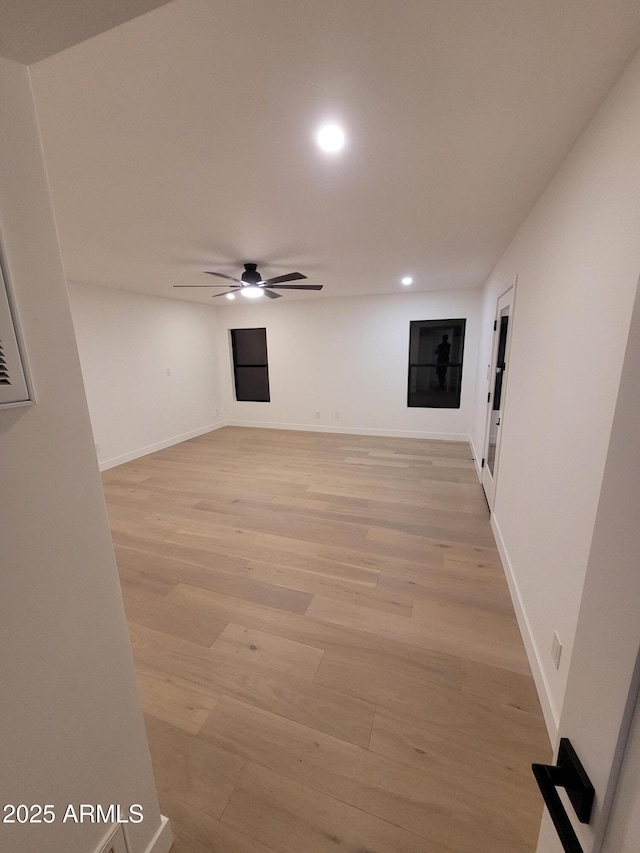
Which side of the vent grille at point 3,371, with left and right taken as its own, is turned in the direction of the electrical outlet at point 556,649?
front

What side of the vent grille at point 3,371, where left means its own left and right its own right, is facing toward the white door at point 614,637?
front

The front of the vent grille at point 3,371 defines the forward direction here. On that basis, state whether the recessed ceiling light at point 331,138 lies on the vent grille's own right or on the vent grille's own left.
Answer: on the vent grille's own left

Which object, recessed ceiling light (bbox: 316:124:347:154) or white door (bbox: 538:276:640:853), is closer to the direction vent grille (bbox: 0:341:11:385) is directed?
the white door

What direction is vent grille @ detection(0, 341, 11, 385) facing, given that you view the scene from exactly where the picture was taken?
facing the viewer and to the right of the viewer

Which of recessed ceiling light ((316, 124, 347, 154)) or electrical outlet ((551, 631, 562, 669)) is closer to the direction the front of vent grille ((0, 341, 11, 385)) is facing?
the electrical outlet

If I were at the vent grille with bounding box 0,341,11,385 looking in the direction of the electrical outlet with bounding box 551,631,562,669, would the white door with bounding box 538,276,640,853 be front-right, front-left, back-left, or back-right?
front-right
